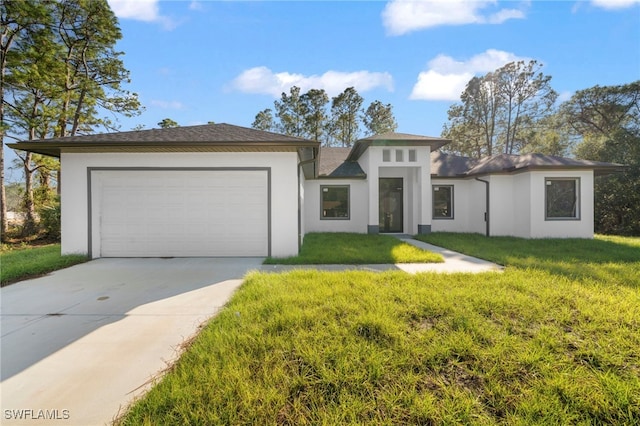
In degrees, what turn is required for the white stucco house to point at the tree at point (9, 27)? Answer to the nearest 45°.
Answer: approximately 135° to its right

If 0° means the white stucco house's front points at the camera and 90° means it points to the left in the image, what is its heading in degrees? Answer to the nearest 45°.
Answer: approximately 0°

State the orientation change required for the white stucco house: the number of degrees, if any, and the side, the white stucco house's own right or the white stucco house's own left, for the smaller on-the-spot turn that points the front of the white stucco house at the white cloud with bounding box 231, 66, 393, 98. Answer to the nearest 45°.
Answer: approximately 180°

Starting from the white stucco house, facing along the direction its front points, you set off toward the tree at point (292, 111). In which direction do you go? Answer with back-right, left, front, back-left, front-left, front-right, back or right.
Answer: back

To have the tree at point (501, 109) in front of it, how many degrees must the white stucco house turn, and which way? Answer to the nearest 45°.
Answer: approximately 135° to its left

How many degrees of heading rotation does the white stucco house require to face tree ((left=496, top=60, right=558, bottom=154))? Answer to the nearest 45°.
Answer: approximately 135° to its left

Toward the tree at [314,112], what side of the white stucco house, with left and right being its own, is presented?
back

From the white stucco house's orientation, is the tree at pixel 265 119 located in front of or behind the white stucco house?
behind

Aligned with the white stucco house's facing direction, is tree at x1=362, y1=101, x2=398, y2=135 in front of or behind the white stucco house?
behind
